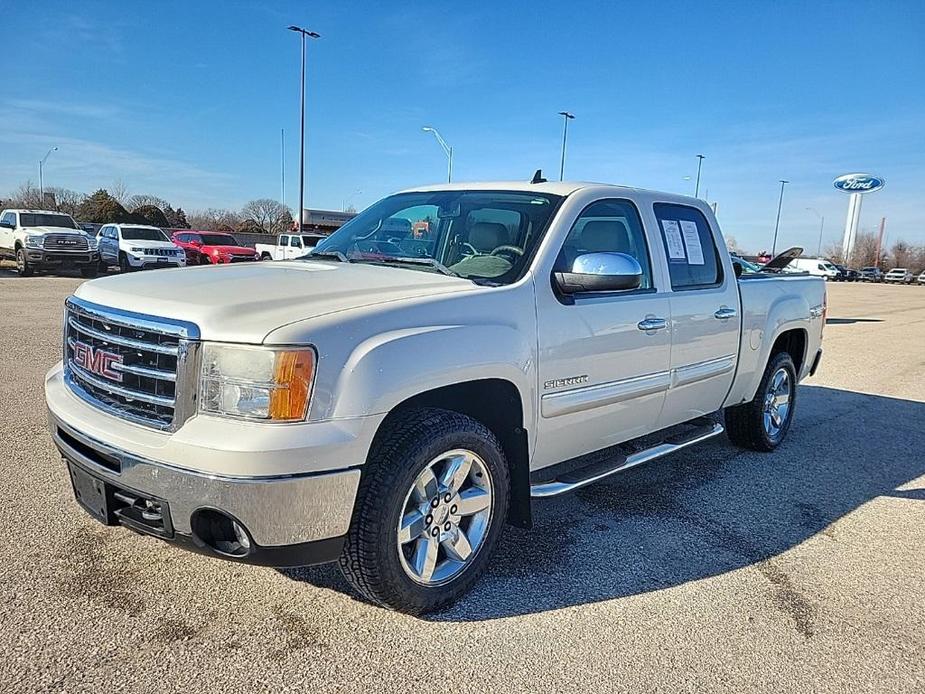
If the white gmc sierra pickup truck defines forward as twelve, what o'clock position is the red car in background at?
The red car in background is roughly at 4 o'clock from the white gmc sierra pickup truck.

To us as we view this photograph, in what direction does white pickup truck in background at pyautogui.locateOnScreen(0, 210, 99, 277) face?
facing the viewer and to the right of the viewer

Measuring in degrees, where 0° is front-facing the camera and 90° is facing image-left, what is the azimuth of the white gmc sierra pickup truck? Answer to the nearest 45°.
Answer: approximately 45°

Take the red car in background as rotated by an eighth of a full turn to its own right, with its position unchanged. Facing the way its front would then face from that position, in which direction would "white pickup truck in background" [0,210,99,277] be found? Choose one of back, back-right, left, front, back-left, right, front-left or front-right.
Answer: front-right
